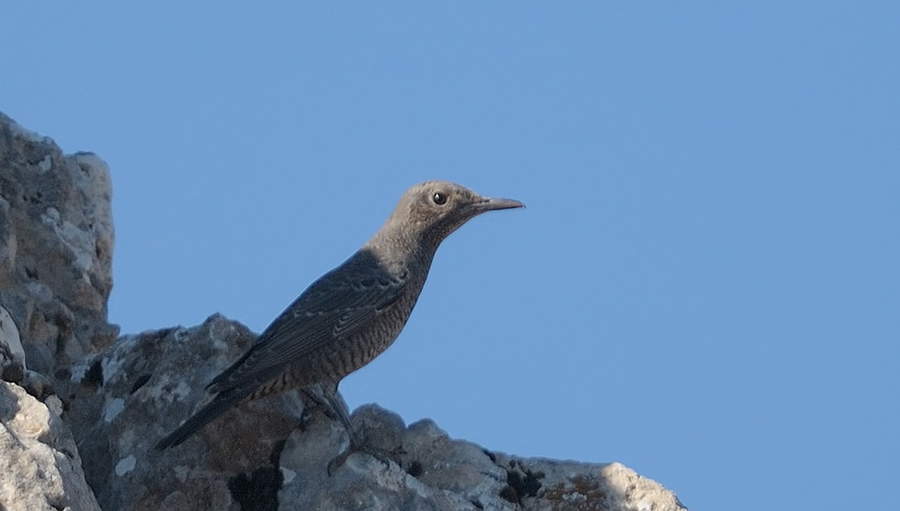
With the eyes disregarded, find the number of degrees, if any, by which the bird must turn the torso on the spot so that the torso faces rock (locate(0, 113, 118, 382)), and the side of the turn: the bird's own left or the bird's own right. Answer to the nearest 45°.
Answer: approximately 180°

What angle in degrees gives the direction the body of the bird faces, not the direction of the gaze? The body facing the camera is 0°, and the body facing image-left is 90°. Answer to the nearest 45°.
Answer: approximately 270°

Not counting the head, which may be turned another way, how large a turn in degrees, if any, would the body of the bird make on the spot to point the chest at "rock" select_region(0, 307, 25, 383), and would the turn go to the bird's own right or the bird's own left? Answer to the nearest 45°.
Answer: approximately 135° to the bird's own right
